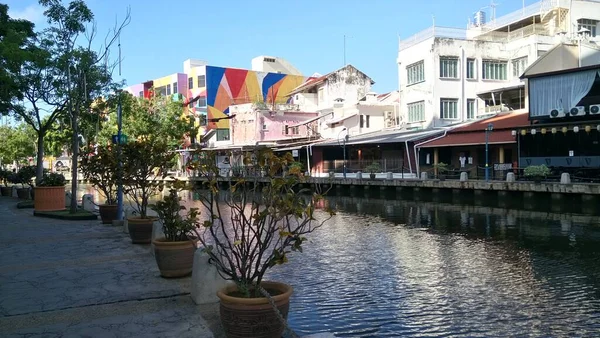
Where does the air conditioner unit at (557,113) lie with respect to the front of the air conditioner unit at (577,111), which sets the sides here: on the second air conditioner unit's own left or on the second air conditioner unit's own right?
on the second air conditioner unit's own right

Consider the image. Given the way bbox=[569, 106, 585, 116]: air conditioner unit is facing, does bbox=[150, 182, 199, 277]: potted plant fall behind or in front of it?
in front

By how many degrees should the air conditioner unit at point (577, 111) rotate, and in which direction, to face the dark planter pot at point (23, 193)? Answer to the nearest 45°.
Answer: approximately 45° to its right

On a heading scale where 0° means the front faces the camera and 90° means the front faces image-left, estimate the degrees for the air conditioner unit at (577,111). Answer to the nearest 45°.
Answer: approximately 0°

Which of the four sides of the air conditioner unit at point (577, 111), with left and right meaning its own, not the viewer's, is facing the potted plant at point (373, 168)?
right

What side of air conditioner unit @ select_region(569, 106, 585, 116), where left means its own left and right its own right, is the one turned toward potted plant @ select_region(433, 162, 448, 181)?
right

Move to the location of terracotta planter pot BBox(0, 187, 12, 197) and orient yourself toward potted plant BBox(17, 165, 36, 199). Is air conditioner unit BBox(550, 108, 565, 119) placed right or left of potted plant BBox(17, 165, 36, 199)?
left

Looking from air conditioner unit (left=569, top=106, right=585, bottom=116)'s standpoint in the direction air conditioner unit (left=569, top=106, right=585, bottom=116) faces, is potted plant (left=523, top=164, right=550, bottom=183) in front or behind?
in front

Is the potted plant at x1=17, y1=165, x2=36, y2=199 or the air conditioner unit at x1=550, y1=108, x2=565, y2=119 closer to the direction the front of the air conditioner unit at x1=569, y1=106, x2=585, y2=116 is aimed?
the potted plant

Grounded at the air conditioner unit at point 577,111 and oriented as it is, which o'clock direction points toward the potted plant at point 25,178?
The potted plant is roughly at 2 o'clock from the air conditioner unit.
